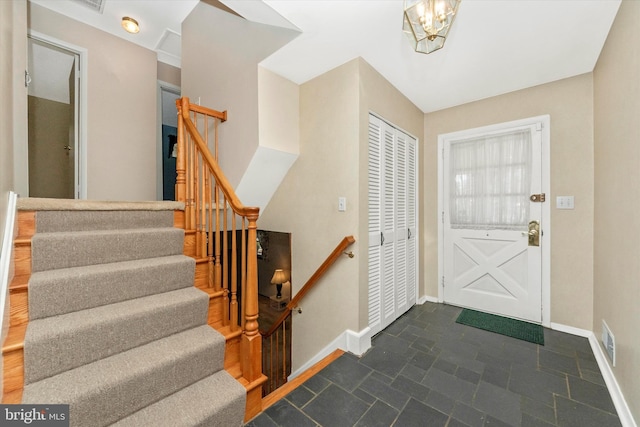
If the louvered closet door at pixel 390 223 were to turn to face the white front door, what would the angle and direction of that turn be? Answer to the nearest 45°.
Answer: approximately 90° to its left

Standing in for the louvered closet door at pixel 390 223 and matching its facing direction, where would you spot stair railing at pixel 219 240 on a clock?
The stair railing is roughly at 3 o'clock from the louvered closet door.

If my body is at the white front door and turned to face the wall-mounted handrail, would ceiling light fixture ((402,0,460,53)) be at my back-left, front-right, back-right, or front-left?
front-left

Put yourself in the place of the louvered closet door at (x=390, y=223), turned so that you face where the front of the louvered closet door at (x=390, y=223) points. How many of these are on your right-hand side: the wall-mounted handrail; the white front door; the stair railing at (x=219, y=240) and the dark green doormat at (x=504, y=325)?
2

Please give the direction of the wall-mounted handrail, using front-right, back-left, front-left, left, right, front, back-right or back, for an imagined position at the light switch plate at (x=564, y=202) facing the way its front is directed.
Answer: front-right

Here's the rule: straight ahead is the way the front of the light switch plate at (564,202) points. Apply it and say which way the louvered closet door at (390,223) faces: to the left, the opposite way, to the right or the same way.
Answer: to the left

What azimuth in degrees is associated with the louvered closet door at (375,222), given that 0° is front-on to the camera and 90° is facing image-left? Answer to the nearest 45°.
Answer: approximately 270°

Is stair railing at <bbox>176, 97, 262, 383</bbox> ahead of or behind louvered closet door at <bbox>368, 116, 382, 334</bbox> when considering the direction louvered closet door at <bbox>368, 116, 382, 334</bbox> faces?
behind

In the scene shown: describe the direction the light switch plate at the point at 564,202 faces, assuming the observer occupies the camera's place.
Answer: facing the viewer

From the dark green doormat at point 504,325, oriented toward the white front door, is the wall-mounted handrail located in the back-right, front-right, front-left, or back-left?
back-left

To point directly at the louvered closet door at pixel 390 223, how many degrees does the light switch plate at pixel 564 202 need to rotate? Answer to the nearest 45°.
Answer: approximately 45° to its right

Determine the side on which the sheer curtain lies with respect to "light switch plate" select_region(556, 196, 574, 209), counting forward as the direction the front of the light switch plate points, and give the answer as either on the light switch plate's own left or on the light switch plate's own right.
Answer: on the light switch plate's own right

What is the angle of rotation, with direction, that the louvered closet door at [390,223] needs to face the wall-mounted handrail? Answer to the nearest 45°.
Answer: approximately 90° to its right

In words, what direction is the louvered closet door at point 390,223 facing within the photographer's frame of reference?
facing the viewer and to the right of the viewer
